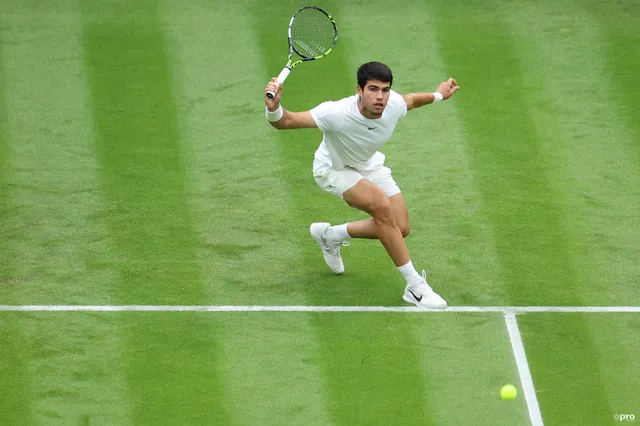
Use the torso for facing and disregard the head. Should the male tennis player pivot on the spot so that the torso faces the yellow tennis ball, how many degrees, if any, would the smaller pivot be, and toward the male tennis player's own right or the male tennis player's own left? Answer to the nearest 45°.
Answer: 0° — they already face it

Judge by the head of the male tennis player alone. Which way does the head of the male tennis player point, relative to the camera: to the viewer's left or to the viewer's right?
to the viewer's right

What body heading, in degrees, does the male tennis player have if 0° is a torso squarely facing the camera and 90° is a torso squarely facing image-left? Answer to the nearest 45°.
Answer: approximately 315°
